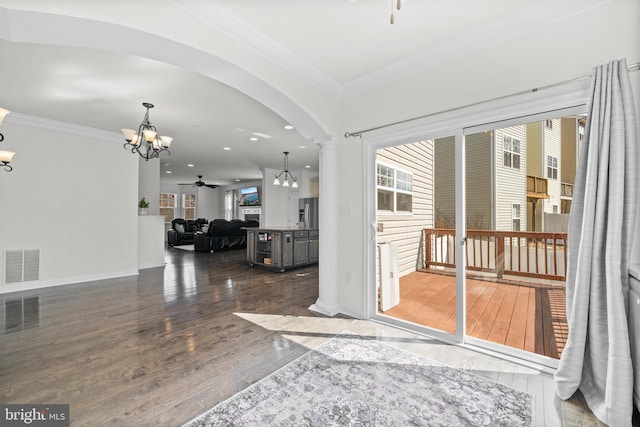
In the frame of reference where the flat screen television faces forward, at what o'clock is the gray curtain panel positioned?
The gray curtain panel is roughly at 10 o'clock from the flat screen television.

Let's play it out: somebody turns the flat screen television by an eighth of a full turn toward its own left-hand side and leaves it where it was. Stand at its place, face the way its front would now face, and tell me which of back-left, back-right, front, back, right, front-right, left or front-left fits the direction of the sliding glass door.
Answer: front

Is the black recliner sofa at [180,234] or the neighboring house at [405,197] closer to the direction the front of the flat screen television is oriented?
the black recliner sofa

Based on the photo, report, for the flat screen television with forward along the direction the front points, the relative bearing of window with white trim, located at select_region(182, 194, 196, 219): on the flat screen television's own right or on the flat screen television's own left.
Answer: on the flat screen television's own right

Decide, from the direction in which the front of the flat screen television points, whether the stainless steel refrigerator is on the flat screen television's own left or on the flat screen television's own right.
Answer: on the flat screen television's own left

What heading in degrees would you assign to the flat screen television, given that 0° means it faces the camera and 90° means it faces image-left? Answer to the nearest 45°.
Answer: approximately 45°

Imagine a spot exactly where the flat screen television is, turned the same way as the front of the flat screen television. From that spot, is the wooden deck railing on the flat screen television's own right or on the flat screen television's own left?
on the flat screen television's own left

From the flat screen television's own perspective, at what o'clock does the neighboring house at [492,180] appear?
The neighboring house is roughly at 10 o'clock from the flat screen television.
